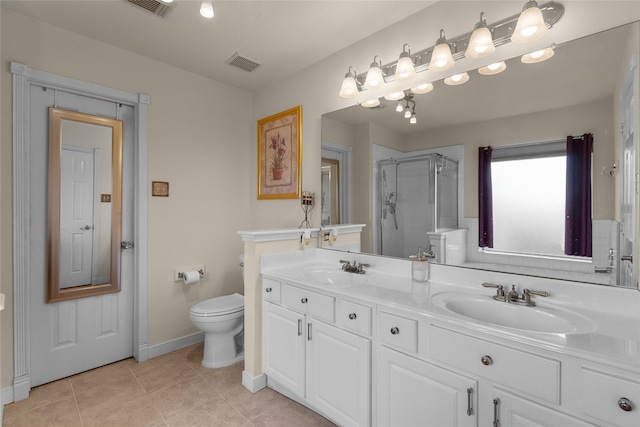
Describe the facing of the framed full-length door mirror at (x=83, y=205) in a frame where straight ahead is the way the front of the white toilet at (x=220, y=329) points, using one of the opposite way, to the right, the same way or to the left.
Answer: to the left

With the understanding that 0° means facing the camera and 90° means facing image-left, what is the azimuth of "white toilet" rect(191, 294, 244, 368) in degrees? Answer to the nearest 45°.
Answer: approximately 45°

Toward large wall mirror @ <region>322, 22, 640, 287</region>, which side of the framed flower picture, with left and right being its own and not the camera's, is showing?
left

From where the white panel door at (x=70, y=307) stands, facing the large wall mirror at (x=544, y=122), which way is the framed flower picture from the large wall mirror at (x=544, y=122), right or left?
left

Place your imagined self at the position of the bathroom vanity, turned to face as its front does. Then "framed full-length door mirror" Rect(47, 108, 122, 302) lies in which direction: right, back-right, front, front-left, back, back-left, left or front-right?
front-right

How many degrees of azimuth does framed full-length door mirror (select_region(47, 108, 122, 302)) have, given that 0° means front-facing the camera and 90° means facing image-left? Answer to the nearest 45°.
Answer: approximately 315°

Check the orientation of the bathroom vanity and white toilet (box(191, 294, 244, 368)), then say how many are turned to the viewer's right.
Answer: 0

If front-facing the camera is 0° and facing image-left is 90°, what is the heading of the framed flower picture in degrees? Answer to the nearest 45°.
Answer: approximately 45°

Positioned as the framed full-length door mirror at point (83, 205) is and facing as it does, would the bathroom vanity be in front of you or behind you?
in front

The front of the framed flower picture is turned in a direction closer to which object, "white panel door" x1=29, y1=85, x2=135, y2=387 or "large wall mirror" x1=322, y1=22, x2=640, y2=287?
the white panel door

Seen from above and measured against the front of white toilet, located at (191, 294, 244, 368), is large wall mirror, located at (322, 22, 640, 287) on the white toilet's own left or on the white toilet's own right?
on the white toilet's own left

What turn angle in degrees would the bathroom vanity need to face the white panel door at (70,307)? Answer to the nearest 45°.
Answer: approximately 45° to its right

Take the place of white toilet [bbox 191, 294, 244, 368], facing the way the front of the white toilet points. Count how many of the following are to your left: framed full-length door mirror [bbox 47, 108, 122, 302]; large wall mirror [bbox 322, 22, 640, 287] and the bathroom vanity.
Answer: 2
